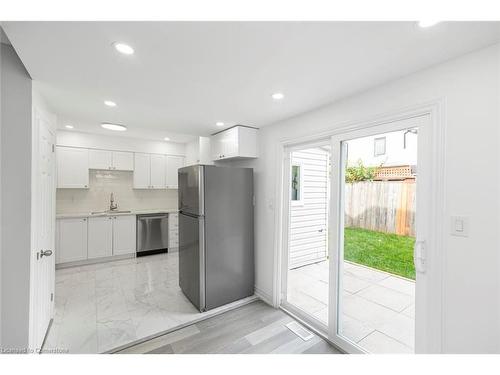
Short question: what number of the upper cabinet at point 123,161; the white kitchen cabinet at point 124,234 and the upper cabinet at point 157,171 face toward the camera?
3

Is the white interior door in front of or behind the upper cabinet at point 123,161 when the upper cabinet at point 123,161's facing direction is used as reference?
in front

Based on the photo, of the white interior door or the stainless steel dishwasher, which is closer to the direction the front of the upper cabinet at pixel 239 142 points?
the white interior door

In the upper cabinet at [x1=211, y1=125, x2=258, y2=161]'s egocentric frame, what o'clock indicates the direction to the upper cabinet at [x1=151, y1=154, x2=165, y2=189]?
the upper cabinet at [x1=151, y1=154, x2=165, y2=189] is roughly at 3 o'clock from the upper cabinet at [x1=211, y1=125, x2=258, y2=161].

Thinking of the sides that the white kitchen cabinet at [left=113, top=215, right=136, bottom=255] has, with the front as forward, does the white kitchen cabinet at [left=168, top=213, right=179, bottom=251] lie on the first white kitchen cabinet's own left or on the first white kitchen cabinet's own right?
on the first white kitchen cabinet's own left

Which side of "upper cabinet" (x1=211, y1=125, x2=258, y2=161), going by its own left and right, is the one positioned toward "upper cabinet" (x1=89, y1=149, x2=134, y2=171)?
right

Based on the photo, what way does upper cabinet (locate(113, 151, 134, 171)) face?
toward the camera

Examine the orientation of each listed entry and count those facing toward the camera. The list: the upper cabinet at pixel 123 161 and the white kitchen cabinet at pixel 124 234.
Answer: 2

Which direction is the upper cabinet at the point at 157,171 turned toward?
toward the camera

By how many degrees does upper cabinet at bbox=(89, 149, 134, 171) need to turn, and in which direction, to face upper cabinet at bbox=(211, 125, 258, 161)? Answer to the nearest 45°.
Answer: approximately 45° to its left

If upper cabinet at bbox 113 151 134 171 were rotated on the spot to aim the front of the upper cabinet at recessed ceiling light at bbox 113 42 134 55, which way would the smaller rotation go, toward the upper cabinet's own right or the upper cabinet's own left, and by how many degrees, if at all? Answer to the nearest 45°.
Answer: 0° — it already faces it

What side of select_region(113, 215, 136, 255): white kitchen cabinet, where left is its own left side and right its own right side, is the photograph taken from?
front

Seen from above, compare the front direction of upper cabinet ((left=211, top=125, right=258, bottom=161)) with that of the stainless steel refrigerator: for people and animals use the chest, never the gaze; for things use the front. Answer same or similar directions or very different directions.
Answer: same or similar directions

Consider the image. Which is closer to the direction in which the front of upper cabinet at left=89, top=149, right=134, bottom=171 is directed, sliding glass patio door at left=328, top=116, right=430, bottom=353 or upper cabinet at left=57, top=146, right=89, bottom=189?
the sliding glass patio door

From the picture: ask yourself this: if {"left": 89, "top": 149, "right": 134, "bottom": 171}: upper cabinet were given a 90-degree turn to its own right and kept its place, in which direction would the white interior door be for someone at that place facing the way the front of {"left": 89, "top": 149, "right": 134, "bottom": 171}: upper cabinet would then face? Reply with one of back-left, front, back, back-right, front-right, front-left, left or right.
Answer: left
